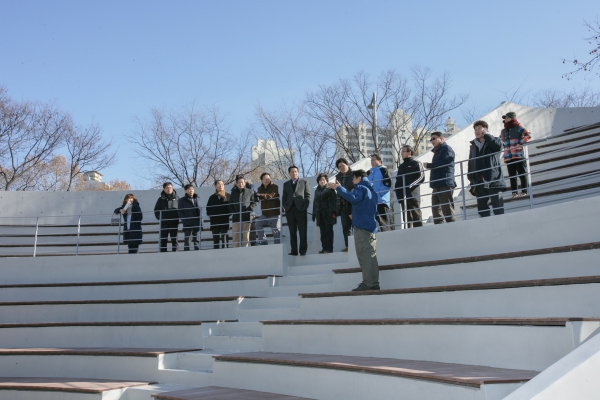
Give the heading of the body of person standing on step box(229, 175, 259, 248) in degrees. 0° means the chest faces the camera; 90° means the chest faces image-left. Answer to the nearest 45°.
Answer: approximately 0°

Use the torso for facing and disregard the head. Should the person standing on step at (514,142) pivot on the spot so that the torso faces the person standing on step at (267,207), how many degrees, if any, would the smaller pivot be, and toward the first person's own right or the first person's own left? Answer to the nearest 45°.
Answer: approximately 45° to the first person's own right

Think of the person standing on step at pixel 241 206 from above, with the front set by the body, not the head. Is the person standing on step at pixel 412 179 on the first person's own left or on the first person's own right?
on the first person's own left

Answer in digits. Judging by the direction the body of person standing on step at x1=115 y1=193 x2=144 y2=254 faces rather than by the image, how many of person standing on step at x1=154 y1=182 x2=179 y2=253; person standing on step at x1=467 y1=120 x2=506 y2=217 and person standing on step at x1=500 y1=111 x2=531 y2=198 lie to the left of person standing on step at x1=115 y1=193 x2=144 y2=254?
3

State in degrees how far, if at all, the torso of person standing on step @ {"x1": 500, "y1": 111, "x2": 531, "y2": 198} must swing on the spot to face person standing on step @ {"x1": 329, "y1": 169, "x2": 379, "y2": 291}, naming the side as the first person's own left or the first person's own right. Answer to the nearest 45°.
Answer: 0° — they already face them

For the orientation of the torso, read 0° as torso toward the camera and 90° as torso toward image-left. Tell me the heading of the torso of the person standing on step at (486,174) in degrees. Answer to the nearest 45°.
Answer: approximately 45°

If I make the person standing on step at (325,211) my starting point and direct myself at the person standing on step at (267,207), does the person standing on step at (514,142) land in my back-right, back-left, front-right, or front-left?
back-right

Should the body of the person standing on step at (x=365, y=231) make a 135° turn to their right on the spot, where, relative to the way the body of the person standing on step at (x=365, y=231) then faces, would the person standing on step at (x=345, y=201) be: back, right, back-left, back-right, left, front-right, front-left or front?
front-left

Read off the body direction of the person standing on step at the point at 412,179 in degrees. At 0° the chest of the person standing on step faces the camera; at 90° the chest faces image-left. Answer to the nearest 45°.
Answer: approximately 45°

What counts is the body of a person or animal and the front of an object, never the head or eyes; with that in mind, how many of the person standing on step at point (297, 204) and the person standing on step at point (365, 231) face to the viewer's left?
1
